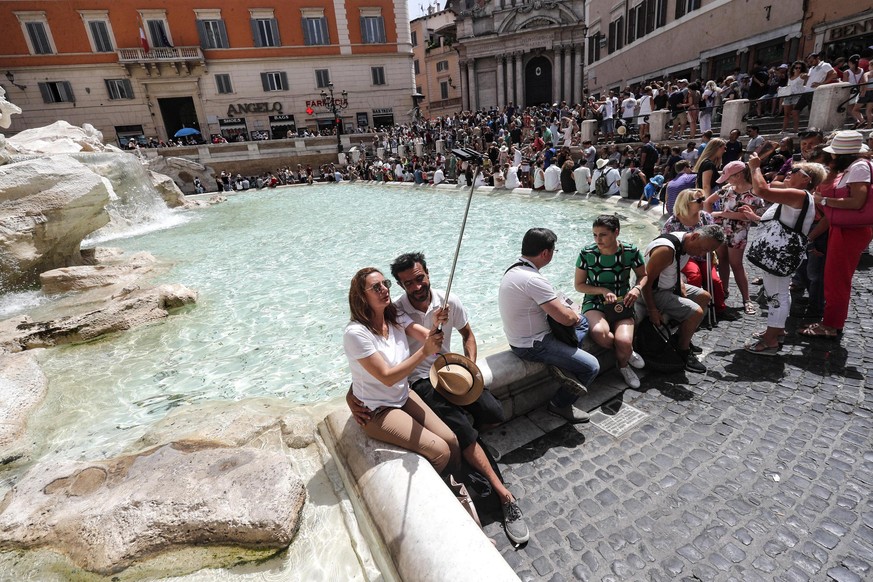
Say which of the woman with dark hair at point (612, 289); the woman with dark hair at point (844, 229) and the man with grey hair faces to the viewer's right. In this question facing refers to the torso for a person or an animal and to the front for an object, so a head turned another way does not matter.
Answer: the man with grey hair

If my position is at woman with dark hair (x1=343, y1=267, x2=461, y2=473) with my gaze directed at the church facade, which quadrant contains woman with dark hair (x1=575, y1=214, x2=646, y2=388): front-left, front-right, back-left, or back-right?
front-right

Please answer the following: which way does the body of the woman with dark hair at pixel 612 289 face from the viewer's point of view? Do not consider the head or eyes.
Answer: toward the camera

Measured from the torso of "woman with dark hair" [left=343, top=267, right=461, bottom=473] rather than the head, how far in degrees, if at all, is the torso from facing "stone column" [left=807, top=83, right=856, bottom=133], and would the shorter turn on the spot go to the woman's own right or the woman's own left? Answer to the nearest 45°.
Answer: approximately 90° to the woman's own left

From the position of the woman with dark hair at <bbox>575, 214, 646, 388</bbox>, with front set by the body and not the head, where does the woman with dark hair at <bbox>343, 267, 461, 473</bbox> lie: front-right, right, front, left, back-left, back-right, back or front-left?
front-right

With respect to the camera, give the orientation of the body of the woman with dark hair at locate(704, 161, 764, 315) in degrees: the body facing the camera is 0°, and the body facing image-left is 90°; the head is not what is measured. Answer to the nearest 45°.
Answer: approximately 45°

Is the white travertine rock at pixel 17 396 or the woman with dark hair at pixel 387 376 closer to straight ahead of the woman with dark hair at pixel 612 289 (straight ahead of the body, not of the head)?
the woman with dark hair

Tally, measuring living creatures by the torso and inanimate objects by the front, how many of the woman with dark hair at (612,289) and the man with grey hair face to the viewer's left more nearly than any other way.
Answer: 0

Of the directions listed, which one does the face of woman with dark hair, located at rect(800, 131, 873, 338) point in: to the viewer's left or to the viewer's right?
to the viewer's left

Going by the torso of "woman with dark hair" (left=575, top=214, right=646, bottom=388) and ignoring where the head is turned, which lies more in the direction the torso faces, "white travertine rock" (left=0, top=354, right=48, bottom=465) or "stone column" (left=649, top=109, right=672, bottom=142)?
the white travertine rock

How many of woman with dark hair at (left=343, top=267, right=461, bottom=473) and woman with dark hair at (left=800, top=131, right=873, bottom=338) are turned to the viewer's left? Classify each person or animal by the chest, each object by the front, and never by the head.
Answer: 1

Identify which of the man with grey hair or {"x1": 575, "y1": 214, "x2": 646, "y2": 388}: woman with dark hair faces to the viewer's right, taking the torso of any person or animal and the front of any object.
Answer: the man with grey hair

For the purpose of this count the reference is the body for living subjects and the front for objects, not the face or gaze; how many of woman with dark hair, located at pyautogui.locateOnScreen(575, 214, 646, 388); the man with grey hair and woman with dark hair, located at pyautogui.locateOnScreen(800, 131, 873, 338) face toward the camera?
1

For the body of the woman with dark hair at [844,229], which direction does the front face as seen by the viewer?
to the viewer's left

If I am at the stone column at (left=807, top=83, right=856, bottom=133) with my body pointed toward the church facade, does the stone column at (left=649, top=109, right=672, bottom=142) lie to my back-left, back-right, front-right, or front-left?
front-left

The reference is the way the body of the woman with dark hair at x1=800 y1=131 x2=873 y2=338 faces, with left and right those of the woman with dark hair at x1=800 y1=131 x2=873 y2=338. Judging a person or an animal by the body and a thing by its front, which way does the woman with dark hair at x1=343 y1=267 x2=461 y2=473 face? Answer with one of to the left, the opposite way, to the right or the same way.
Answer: the opposite way

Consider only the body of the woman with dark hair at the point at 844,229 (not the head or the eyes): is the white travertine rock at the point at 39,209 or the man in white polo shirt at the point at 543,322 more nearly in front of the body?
the white travertine rock

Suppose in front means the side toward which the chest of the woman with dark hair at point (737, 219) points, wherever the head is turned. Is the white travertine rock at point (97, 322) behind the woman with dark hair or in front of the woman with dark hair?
in front
